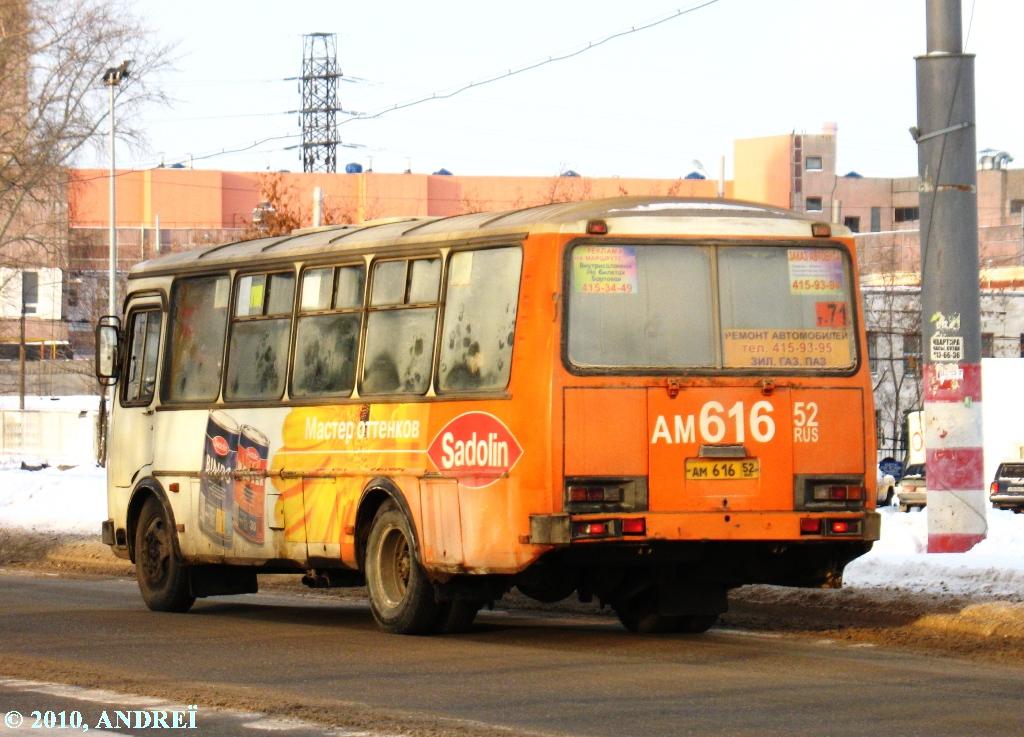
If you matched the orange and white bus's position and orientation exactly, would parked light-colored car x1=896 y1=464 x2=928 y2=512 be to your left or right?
on your right

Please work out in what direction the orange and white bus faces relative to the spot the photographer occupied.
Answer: facing away from the viewer and to the left of the viewer

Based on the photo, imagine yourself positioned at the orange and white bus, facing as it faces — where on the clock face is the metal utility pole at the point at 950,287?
The metal utility pole is roughly at 3 o'clock from the orange and white bus.

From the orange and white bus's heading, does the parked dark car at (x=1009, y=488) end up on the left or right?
on its right
